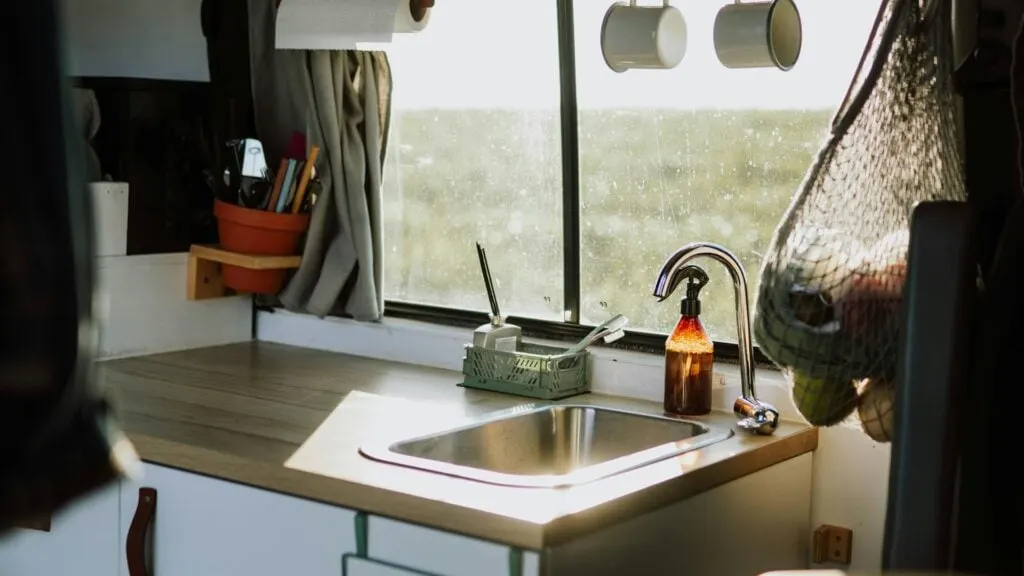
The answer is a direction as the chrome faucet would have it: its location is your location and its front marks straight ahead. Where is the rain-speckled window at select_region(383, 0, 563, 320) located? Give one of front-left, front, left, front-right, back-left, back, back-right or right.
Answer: front-right

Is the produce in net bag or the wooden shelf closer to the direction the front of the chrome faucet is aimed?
the wooden shelf

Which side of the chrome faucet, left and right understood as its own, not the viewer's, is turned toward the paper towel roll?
front

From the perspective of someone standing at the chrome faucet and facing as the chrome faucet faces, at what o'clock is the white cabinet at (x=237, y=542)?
The white cabinet is roughly at 11 o'clock from the chrome faucet.

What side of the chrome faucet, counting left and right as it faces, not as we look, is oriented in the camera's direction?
left

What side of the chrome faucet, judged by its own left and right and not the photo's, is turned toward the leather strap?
front

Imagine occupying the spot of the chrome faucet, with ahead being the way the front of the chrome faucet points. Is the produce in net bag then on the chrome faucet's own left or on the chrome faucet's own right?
on the chrome faucet's own left
